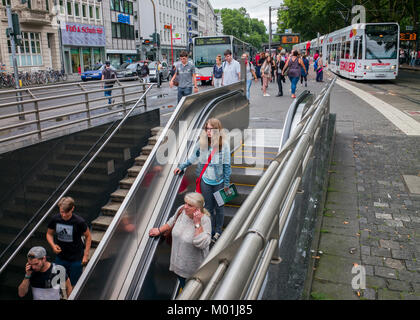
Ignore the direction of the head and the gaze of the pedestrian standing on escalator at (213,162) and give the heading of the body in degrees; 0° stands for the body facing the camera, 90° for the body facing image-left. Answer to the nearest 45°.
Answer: approximately 45°

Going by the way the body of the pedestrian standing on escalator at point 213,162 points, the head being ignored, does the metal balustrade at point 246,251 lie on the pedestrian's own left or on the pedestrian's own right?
on the pedestrian's own left

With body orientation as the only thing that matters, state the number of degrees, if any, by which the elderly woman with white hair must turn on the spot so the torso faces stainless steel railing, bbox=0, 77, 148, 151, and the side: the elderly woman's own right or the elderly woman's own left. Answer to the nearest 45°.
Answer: approximately 90° to the elderly woman's own right

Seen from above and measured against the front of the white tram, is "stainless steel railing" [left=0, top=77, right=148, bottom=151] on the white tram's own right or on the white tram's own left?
on the white tram's own right

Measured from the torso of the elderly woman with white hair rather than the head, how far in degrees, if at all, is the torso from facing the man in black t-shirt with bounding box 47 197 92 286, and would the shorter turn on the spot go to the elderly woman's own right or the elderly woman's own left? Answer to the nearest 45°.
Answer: approximately 90° to the elderly woman's own right

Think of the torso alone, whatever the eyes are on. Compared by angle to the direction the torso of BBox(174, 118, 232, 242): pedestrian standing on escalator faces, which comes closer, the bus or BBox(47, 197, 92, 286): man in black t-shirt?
the man in black t-shirt

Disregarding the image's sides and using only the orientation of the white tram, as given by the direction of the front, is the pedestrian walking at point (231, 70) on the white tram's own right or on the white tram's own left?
on the white tram's own right

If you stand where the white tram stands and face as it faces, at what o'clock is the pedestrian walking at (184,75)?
The pedestrian walking is roughly at 2 o'clock from the white tram.

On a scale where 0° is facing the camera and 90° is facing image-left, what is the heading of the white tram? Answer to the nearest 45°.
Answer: approximately 315°

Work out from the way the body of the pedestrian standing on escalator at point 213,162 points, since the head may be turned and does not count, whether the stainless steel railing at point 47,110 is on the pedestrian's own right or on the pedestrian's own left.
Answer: on the pedestrian's own right
